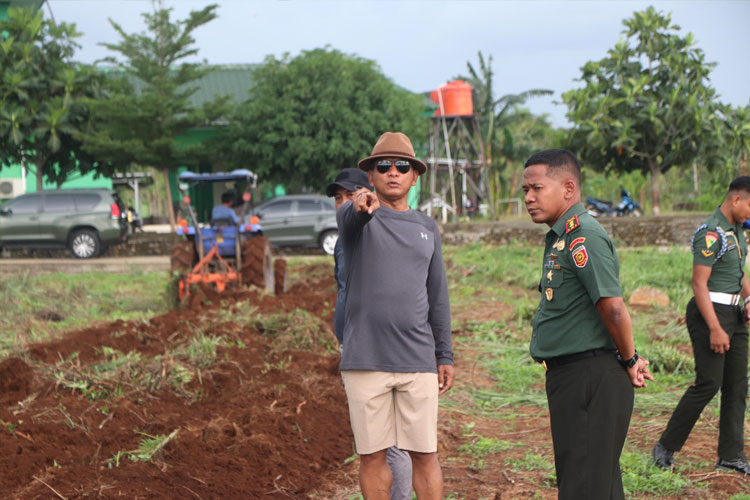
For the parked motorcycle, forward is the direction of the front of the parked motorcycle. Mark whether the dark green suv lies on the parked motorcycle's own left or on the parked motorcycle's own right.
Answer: on the parked motorcycle's own right

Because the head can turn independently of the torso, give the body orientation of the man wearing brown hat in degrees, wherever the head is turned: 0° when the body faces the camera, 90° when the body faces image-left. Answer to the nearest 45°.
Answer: approximately 0°

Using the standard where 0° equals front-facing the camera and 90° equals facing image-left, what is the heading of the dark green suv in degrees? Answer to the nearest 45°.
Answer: approximately 90°

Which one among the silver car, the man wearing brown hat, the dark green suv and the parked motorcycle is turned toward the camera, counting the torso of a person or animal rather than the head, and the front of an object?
the man wearing brown hat

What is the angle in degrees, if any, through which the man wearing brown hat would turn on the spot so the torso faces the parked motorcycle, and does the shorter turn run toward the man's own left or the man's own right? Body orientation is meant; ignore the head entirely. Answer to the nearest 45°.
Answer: approximately 180°

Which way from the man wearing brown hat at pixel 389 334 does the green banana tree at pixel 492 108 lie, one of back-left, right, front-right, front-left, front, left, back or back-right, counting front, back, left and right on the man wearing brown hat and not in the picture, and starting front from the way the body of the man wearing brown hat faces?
back

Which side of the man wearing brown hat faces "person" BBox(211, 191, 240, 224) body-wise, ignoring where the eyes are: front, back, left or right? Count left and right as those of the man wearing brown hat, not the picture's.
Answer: back

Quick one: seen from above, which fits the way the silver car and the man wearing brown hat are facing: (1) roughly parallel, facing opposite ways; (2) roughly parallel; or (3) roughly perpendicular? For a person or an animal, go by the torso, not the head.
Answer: roughly perpendicular
